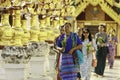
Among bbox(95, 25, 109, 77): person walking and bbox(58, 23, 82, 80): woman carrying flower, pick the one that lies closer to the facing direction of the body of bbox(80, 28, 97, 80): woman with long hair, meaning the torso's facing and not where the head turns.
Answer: the woman carrying flower

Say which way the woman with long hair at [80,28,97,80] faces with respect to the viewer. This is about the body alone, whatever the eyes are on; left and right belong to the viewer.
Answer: facing the viewer

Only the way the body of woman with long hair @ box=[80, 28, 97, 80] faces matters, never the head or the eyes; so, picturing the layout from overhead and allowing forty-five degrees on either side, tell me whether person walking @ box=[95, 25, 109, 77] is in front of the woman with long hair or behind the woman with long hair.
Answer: behind

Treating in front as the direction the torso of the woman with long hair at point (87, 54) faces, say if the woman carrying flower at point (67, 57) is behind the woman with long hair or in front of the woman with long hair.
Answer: in front
